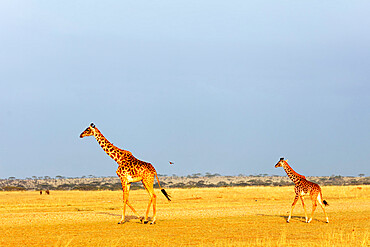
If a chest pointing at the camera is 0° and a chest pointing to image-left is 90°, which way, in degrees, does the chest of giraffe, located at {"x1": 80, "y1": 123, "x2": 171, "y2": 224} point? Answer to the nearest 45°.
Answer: approximately 90°

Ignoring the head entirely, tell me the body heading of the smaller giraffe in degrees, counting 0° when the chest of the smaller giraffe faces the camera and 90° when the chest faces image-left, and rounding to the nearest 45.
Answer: approximately 90°

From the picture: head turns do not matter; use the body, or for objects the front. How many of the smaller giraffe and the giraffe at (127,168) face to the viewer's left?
2

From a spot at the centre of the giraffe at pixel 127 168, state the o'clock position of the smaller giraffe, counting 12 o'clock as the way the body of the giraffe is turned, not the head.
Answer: The smaller giraffe is roughly at 6 o'clock from the giraffe.

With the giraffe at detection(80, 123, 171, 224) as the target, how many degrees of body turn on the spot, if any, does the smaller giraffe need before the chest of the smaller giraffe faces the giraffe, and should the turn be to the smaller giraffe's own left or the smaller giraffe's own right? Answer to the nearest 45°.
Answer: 0° — it already faces it
